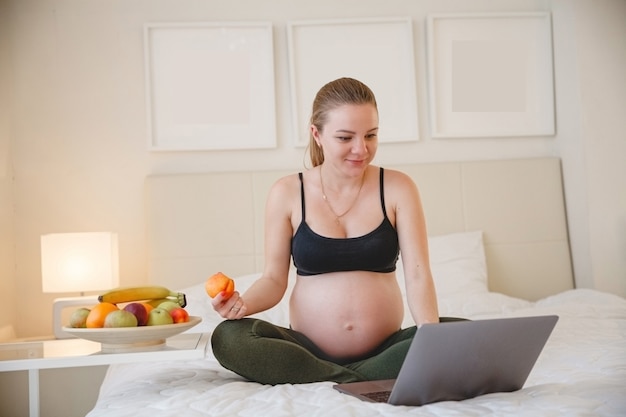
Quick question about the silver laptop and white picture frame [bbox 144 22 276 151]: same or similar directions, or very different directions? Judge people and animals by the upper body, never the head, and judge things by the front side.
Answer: very different directions

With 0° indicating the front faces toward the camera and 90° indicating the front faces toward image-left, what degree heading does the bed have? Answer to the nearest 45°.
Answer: approximately 0°

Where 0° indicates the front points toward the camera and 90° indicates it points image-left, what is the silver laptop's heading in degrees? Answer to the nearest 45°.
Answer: approximately 135°

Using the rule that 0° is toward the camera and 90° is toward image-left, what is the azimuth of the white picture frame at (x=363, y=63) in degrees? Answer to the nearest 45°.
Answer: approximately 0°
